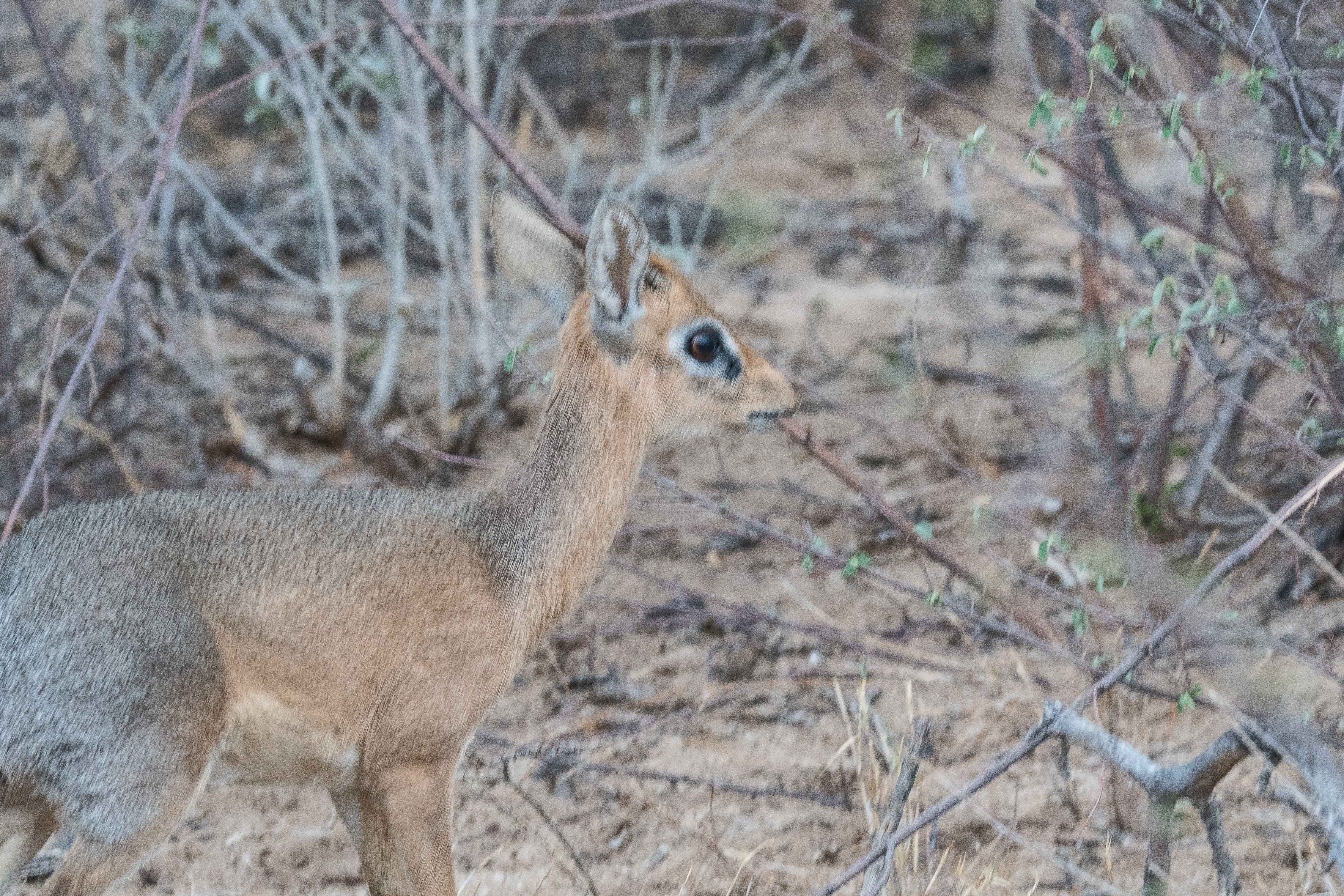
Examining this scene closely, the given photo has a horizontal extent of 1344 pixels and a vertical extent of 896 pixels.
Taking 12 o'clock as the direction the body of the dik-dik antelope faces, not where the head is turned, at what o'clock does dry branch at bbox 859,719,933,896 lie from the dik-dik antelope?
The dry branch is roughly at 1 o'clock from the dik-dik antelope.

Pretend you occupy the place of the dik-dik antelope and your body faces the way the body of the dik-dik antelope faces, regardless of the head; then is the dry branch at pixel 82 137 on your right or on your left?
on your left

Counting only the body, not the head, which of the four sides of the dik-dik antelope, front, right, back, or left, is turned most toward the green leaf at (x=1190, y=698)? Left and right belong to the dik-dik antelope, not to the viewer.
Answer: front

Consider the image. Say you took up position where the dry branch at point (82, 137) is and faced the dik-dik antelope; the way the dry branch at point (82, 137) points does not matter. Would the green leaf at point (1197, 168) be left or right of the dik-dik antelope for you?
left

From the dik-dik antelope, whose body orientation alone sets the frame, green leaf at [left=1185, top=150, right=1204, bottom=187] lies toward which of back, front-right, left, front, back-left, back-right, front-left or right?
front

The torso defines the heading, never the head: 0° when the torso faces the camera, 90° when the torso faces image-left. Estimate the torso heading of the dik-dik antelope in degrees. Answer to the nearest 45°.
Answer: approximately 270°
